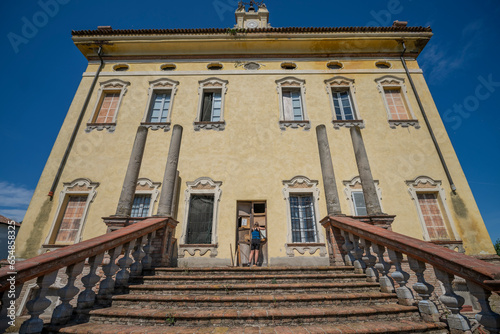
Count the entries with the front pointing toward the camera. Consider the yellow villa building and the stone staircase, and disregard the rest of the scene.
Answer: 2

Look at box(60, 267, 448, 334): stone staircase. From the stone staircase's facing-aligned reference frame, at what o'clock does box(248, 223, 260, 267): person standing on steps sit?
The person standing on steps is roughly at 6 o'clock from the stone staircase.

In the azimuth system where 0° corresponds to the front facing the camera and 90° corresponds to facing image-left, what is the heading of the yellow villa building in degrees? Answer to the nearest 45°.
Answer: approximately 0°
